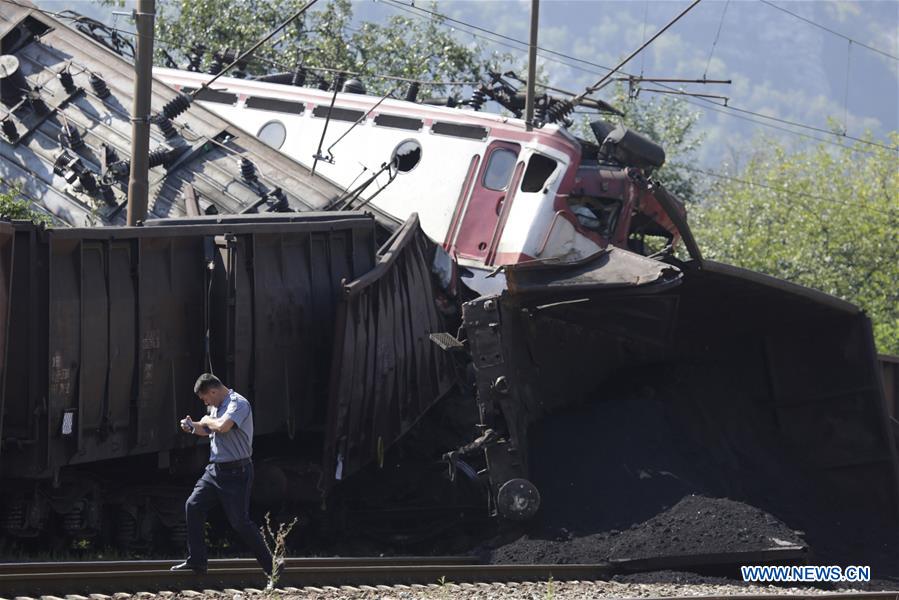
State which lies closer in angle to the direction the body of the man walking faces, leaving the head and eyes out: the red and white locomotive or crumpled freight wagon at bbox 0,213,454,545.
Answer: the crumpled freight wagon

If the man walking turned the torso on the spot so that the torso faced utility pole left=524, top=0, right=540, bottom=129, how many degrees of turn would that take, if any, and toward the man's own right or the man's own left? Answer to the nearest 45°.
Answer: approximately 135° to the man's own right

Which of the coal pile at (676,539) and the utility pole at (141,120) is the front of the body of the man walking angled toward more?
the utility pole

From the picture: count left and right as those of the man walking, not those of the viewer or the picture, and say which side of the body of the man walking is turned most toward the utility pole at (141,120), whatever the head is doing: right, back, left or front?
right

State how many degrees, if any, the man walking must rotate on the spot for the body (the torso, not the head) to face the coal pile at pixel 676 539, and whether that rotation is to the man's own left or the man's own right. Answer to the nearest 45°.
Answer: approximately 135° to the man's own right

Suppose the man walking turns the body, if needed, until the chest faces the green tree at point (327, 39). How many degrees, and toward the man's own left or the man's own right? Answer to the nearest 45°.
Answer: approximately 90° to the man's own right

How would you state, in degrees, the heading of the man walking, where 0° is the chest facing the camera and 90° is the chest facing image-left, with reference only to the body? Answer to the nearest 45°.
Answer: approximately 90°

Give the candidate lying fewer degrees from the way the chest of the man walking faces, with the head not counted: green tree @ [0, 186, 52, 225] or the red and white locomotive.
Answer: the green tree

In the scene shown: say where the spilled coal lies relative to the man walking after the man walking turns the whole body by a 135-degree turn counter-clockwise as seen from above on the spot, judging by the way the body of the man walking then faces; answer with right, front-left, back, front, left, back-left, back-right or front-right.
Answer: left
